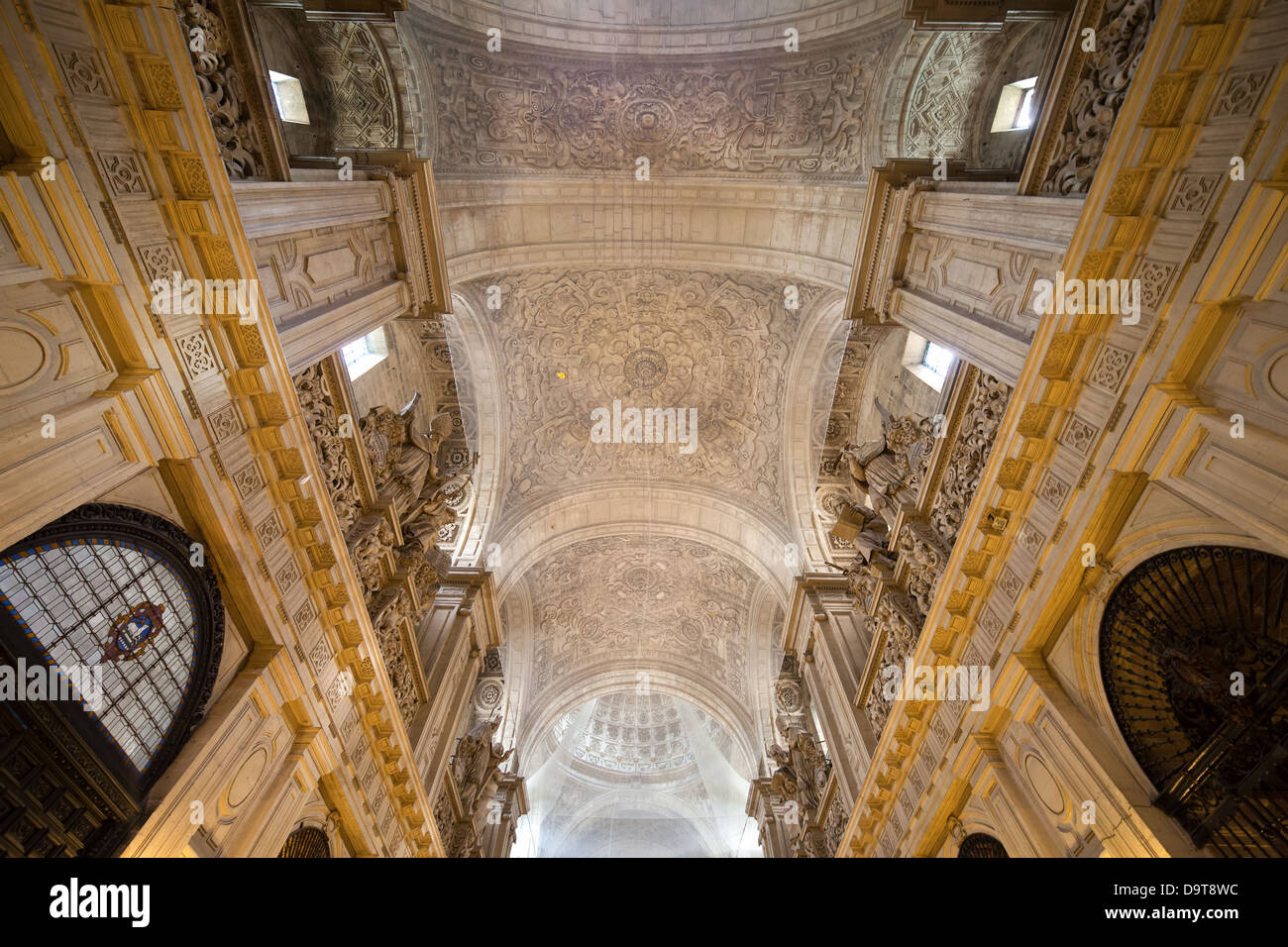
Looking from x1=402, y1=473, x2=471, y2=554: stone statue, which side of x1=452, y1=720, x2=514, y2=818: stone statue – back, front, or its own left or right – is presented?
right

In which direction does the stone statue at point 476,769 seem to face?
to the viewer's right

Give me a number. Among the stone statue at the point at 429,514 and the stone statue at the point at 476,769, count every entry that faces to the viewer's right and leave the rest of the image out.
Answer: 2

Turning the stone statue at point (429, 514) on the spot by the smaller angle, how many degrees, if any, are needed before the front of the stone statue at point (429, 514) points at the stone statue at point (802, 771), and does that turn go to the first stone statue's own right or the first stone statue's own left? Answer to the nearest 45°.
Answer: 0° — it already faces it

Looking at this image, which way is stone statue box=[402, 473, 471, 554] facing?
to the viewer's right

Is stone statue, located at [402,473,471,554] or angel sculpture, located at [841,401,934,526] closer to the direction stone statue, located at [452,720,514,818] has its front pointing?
the angel sculpture
